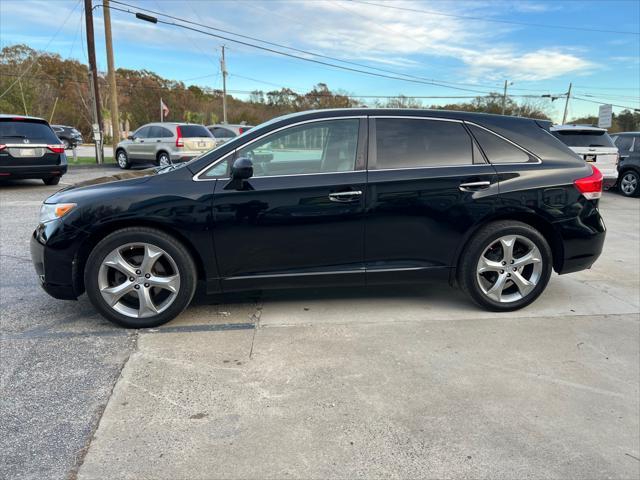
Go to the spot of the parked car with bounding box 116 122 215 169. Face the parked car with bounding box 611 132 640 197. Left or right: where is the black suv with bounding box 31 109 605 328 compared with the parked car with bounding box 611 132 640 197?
right

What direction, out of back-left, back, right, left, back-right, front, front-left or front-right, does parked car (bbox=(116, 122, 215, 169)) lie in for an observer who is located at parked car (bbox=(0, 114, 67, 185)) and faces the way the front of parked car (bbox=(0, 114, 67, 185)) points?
front-right

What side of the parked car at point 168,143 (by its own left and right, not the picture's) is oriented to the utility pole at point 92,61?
front

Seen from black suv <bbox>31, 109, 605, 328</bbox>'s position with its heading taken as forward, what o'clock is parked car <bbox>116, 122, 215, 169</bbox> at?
The parked car is roughly at 2 o'clock from the black suv.

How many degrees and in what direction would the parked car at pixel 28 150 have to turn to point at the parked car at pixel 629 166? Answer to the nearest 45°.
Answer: approximately 135° to its right

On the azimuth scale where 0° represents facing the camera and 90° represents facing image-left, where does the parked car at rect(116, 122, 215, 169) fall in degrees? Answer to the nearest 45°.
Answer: approximately 135°

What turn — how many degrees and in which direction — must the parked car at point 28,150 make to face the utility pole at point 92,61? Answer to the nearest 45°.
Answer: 0° — it already faces it

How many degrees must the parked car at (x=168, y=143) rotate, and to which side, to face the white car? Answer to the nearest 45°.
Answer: approximately 180°

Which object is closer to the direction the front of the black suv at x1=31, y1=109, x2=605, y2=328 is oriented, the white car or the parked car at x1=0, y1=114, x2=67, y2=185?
the parked car

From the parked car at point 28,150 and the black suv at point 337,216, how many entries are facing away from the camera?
1

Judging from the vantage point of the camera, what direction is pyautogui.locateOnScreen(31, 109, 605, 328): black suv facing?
facing to the left of the viewer

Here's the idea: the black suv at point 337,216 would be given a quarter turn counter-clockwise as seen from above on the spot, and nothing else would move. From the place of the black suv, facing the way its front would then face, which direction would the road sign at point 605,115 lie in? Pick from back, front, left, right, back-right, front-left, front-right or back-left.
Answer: back-left

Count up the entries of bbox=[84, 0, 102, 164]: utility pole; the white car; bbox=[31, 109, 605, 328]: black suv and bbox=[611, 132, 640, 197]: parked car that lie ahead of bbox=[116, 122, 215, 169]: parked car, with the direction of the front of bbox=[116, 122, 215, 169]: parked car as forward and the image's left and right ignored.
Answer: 1

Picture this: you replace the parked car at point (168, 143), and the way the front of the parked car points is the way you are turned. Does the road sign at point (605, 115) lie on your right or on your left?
on your right

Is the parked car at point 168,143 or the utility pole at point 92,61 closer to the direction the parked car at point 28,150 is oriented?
the utility pole

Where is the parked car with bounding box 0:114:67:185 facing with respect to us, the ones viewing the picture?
facing away from the viewer

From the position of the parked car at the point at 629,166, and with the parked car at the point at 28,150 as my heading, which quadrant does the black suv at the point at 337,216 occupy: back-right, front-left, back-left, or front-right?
front-left

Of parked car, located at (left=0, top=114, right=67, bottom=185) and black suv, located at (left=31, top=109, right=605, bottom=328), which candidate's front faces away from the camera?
the parked car
